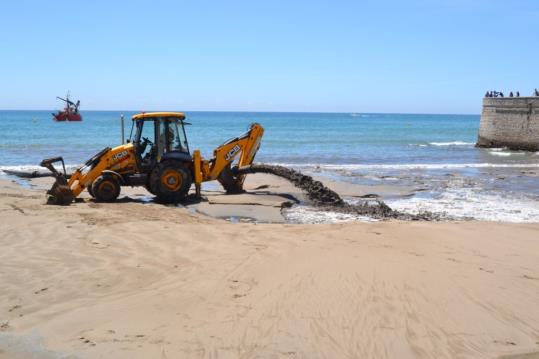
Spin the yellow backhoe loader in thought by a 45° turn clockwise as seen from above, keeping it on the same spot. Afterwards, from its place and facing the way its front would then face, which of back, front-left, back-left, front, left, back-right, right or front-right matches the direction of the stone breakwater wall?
right

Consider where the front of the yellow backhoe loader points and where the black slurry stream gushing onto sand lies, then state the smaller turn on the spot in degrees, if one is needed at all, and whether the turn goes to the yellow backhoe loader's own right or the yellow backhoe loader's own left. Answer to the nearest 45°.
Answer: approximately 180°

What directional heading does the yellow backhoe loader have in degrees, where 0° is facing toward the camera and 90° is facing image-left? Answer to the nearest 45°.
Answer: approximately 90°
